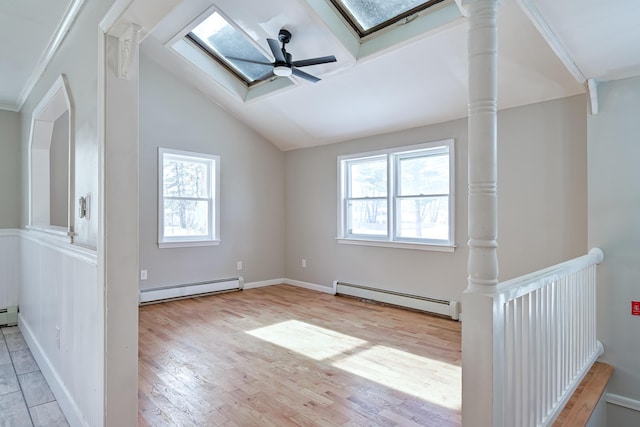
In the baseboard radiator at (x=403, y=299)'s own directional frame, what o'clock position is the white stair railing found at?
The white stair railing is roughly at 10 o'clock from the baseboard radiator.

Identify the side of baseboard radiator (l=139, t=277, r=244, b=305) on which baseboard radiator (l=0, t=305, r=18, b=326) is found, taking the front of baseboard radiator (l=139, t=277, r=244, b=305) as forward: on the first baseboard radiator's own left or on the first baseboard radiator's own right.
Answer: on the first baseboard radiator's own right

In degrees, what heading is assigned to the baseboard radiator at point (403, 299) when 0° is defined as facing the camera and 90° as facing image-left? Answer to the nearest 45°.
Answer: approximately 45°

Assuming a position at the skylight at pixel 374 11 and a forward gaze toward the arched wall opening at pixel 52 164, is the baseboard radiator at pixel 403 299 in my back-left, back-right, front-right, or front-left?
back-right

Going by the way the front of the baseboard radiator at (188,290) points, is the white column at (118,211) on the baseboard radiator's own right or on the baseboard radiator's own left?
on the baseboard radiator's own right

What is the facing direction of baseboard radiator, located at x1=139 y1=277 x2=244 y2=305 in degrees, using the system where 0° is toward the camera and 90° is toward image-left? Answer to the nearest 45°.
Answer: approximately 315°

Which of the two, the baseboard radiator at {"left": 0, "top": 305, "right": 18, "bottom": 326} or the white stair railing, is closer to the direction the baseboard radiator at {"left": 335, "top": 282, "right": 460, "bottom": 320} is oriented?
the baseboard radiator
